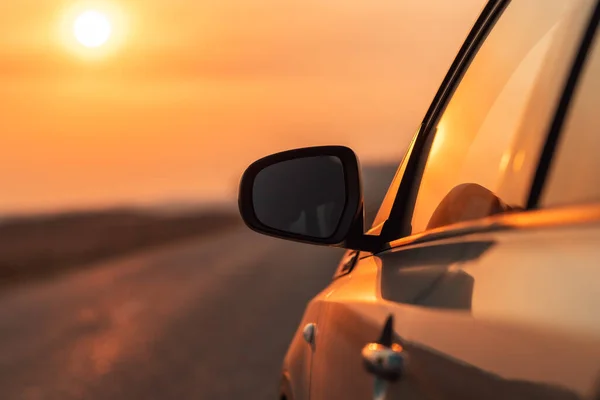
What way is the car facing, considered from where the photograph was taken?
facing away from the viewer and to the left of the viewer
